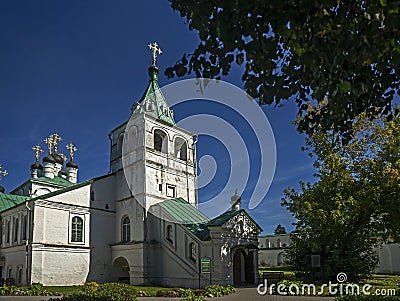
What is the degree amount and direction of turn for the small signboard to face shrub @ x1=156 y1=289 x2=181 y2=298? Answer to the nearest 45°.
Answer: approximately 45° to its right

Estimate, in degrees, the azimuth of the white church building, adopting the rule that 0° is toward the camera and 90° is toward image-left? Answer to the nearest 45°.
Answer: approximately 315°

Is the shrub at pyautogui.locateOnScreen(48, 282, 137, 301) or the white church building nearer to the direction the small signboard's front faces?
the shrub

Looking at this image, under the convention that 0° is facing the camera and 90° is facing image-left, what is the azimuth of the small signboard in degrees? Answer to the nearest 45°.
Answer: approximately 0°

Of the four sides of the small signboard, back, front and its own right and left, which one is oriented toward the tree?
left

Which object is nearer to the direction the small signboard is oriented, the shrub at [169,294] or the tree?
the shrub

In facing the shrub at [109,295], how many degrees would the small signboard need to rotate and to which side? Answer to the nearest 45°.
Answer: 0° — it already faces it
